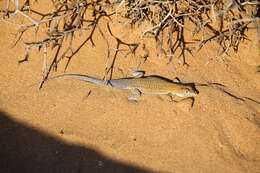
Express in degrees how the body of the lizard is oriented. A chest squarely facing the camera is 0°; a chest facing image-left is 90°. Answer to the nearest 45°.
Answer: approximately 270°
